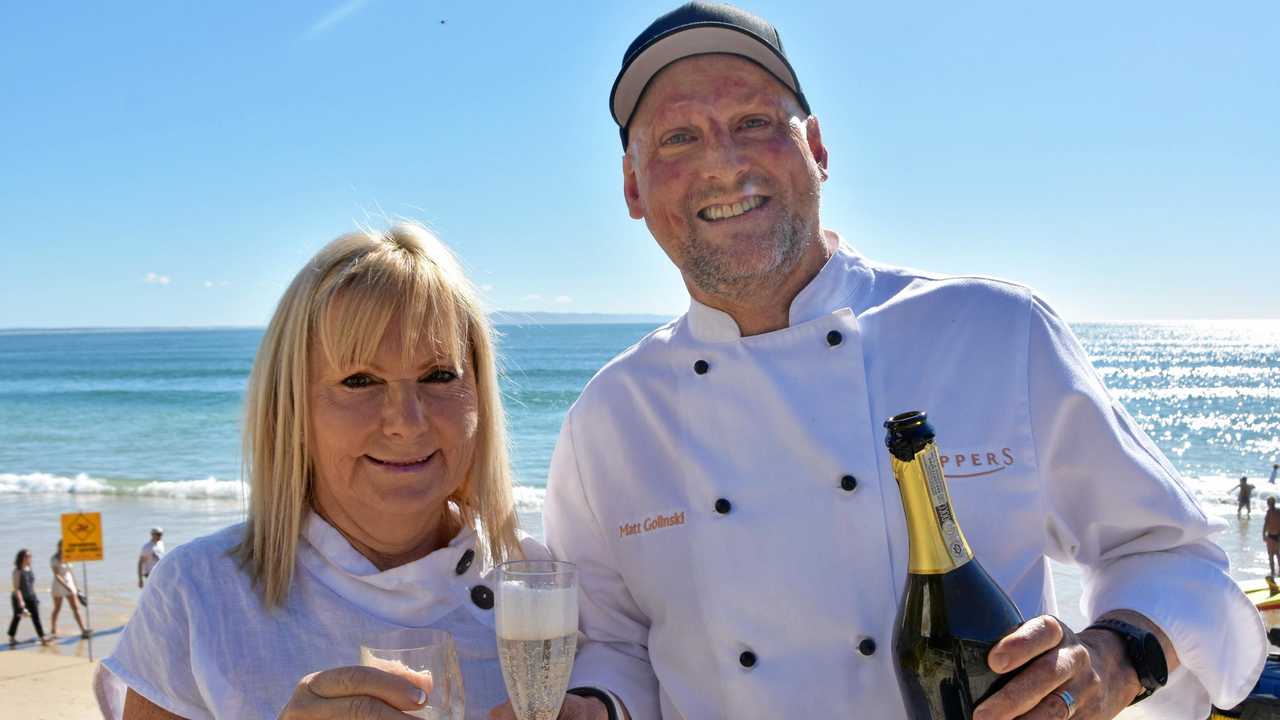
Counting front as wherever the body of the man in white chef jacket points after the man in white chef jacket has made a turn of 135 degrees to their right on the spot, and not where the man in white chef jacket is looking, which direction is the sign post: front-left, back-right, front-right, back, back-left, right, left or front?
front

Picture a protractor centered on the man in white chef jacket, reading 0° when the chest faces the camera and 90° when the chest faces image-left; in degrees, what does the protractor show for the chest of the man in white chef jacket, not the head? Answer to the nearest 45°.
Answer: approximately 0°

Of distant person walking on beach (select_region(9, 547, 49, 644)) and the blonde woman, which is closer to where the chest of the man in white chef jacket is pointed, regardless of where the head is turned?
the blonde woman

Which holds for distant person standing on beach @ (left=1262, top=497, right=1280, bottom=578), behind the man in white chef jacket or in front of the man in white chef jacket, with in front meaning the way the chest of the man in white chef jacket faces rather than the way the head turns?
behind

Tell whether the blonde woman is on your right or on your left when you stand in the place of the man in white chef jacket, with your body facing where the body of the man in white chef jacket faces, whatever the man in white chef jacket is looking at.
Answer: on your right

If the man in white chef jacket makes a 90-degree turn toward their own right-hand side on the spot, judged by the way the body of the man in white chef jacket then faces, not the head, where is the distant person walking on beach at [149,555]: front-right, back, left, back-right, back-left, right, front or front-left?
front-right

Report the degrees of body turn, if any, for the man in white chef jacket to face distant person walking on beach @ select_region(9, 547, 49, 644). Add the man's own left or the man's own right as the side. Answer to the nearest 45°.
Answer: approximately 135° to the man's own right

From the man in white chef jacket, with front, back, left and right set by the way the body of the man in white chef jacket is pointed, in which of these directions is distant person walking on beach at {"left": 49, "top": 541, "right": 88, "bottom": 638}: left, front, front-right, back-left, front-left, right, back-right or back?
back-right
